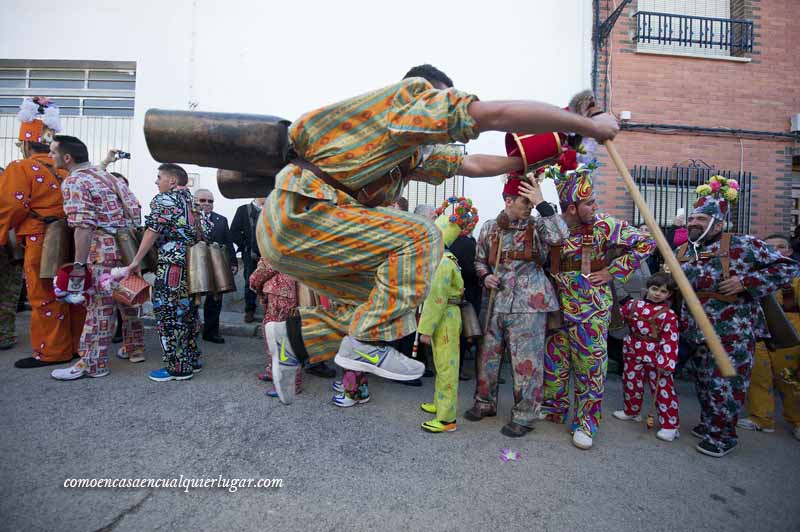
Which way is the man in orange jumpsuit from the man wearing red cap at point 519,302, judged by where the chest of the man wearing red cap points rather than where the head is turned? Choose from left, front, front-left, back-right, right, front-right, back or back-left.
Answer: front-right

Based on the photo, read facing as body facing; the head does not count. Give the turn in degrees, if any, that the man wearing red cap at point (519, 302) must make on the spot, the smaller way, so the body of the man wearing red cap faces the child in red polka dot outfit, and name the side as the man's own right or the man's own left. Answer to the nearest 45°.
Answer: approximately 135° to the man's own left

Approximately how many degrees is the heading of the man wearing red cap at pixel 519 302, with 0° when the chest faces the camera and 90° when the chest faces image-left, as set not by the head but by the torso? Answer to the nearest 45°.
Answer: approximately 45°
